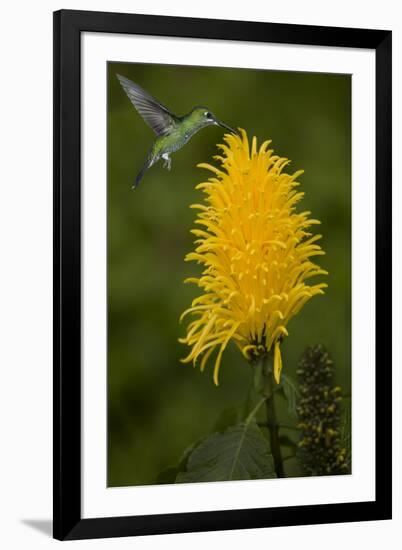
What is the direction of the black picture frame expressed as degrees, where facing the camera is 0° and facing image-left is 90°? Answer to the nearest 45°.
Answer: approximately 315°
